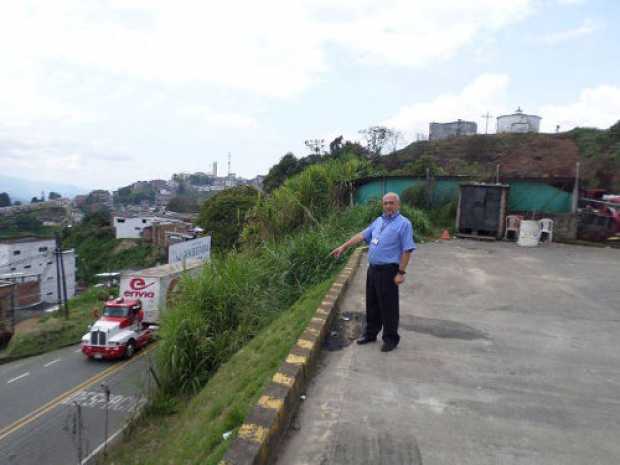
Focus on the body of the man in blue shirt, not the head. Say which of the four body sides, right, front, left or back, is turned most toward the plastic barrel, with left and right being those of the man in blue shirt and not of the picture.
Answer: back

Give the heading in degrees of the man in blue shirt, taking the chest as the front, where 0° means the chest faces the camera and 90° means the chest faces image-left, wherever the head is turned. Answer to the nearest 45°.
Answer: approximately 45°

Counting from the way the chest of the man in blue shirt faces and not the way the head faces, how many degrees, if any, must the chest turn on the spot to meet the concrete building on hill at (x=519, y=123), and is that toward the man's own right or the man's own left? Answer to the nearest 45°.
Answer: approximately 135° to the man's own right

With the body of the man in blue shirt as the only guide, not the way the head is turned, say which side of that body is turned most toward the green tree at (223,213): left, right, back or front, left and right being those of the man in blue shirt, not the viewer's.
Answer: right

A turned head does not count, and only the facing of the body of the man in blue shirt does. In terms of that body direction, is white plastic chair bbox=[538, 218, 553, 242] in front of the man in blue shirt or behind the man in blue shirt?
behind

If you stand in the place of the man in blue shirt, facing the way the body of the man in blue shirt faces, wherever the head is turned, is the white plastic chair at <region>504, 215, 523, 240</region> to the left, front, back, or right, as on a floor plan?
back

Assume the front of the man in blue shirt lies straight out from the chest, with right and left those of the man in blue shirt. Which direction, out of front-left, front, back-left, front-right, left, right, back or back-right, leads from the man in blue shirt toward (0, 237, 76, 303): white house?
right
